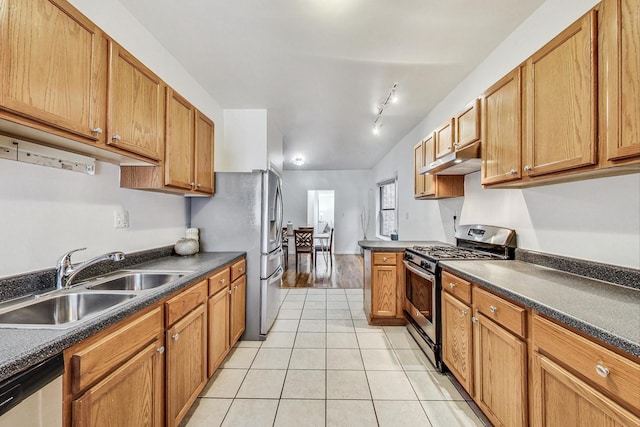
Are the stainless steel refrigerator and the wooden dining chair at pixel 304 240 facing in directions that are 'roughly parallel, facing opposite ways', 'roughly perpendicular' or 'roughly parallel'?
roughly perpendicular

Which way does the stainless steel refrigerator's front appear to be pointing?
to the viewer's right

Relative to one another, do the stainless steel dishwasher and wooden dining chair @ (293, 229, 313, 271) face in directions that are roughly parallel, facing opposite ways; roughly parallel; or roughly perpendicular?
roughly perpendicular

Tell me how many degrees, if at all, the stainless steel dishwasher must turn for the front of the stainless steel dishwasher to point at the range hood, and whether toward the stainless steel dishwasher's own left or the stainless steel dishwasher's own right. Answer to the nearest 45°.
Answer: approximately 45° to the stainless steel dishwasher's own left

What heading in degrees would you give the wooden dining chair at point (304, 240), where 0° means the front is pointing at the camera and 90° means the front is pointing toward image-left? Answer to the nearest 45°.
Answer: approximately 180°

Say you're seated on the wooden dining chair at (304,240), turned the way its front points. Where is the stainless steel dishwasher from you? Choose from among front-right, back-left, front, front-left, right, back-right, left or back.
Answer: back

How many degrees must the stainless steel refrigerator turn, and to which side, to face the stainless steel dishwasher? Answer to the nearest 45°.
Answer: approximately 90° to its right

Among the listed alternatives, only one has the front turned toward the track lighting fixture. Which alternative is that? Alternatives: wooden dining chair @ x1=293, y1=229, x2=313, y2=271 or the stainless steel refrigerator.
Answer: the stainless steel refrigerator

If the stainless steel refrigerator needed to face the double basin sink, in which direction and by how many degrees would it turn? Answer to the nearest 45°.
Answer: approximately 135° to its right

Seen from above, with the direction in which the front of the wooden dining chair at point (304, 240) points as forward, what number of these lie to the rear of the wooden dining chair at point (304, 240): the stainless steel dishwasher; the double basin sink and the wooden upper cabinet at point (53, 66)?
3

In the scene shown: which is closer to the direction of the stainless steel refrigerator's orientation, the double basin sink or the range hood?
the range hood

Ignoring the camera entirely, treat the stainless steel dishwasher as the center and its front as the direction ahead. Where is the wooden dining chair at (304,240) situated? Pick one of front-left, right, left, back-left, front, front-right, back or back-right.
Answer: left

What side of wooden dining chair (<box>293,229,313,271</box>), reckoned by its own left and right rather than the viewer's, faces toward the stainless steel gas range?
back
